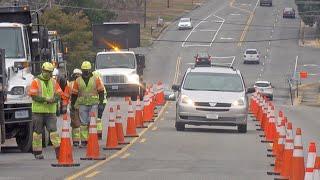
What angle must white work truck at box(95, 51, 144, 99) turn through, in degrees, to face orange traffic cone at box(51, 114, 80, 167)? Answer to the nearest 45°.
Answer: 0° — it already faces it

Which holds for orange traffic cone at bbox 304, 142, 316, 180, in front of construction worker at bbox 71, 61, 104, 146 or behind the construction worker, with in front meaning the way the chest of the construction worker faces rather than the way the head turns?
in front

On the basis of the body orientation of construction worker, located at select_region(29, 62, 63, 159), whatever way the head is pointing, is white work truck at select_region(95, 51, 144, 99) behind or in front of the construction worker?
behind

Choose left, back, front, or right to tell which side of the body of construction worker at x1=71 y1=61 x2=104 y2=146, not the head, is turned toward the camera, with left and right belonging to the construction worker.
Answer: front

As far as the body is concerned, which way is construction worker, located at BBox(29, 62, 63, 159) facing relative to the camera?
toward the camera

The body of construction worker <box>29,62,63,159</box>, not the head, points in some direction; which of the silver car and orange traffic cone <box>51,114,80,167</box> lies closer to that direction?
the orange traffic cone

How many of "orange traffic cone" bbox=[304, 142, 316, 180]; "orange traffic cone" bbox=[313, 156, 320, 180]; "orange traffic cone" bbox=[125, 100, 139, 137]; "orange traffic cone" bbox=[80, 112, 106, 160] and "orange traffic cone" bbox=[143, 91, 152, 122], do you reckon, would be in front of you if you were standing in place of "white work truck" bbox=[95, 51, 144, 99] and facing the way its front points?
5

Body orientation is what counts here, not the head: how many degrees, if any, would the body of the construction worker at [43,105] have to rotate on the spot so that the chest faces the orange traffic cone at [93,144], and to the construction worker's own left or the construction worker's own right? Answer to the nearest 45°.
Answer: approximately 90° to the construction worker's own left

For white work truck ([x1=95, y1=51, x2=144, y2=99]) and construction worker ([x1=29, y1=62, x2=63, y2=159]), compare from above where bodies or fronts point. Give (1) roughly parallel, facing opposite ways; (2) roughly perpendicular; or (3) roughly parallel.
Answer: roughly parallel

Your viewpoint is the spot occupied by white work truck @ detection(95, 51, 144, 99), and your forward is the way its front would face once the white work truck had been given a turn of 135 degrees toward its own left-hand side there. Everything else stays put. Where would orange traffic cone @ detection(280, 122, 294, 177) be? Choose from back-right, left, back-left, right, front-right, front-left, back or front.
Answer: back-right

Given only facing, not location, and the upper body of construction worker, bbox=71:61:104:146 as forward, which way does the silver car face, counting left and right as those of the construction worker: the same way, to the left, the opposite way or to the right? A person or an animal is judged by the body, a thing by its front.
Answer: the same way

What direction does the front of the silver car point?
toward the camera

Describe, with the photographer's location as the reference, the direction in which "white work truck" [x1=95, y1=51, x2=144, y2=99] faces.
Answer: facing the viewer

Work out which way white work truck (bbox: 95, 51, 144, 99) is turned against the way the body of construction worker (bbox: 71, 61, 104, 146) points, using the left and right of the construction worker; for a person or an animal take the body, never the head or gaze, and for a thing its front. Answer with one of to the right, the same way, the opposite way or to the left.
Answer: the same way

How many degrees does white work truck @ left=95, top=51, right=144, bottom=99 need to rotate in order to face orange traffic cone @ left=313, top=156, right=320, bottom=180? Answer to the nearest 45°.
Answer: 0° — it already faces it

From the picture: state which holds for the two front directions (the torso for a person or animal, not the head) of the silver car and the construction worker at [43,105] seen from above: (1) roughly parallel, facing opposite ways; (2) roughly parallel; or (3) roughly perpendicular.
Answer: roughly parallel

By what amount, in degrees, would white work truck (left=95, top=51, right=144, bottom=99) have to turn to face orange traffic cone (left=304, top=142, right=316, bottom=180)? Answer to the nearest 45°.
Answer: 0° — it already faces it

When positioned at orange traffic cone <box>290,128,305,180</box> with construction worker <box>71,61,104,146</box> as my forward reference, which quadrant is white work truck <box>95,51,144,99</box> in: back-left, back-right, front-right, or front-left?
front-right

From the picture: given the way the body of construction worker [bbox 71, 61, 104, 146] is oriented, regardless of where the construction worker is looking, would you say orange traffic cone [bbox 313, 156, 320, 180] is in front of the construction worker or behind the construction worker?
in front
